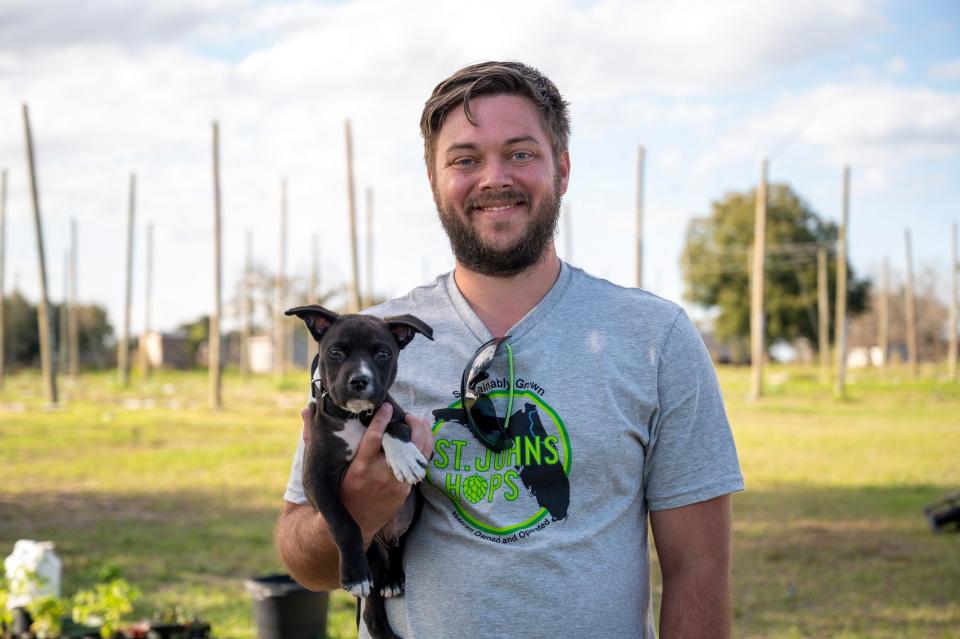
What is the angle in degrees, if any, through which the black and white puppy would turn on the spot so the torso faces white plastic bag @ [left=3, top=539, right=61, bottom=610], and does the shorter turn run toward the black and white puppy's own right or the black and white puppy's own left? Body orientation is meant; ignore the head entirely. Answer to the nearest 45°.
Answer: approximately 135° to the black and white puppy's own right

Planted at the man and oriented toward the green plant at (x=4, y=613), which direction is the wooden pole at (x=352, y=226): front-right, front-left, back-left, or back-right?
front-right

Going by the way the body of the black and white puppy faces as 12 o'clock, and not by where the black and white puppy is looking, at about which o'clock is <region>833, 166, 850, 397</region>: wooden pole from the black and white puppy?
The wooden pole is roughly at 7 o'clock from the black and white puppy.

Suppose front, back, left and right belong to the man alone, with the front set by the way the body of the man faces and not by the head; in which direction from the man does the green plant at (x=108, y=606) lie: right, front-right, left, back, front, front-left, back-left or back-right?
back-right

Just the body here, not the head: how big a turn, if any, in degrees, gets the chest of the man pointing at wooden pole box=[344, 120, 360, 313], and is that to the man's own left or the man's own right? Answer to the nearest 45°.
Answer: approximately 180°

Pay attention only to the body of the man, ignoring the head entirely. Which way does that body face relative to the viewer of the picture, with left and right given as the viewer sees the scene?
facing the viewer

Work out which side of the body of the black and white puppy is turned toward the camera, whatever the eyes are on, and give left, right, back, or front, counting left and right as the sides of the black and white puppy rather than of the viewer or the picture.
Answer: front

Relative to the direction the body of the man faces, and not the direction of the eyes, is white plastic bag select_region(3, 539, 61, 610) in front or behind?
behind

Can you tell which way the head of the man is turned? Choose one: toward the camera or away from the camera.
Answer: toward the camera

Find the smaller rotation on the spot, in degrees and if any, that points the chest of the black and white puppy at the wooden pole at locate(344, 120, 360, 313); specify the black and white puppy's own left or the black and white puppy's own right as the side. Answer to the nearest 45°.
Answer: approximately 180°
